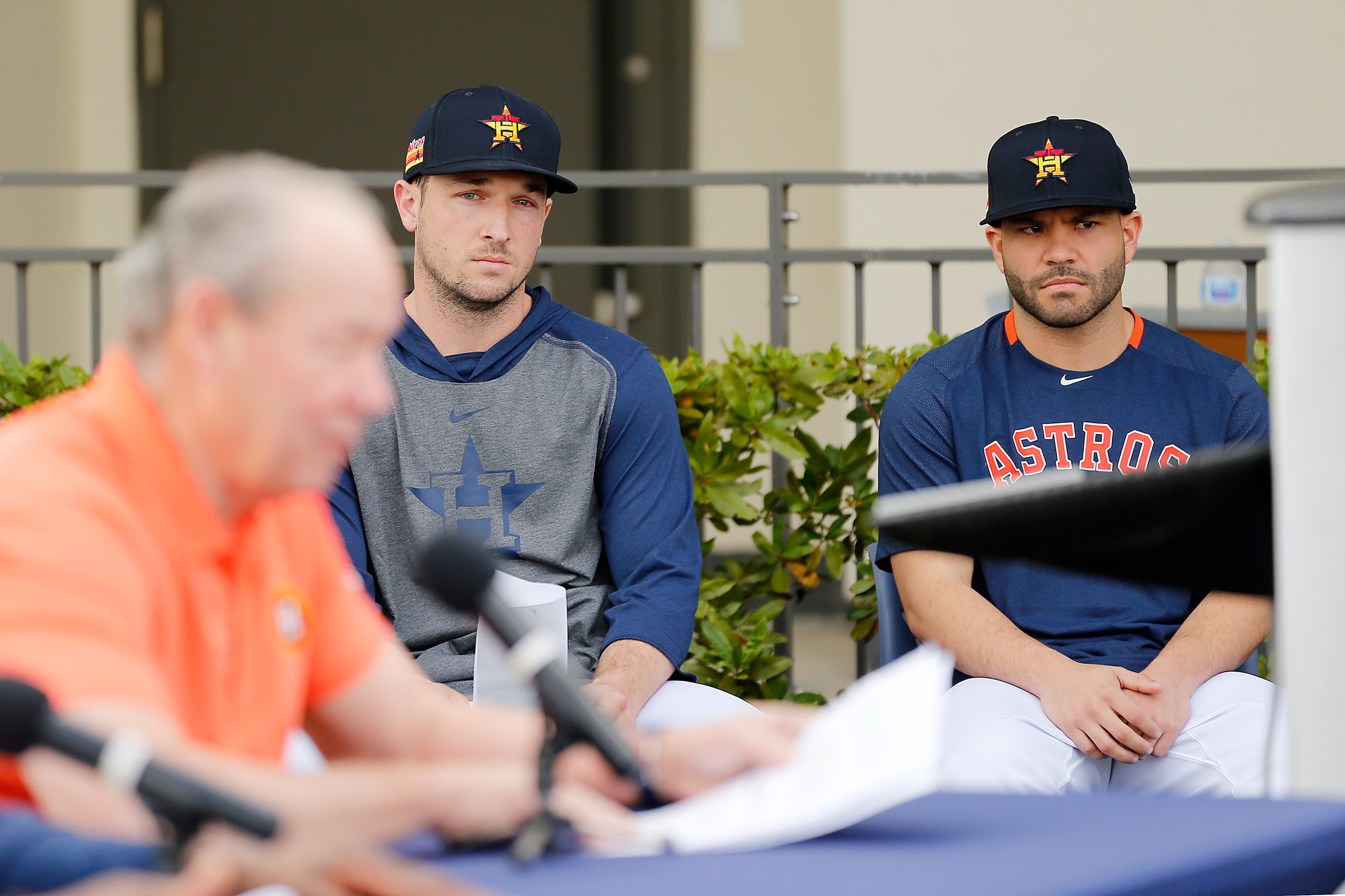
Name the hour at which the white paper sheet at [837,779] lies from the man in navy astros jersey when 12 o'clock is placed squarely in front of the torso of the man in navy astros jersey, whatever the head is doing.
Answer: The white paper sheet is roughly at 12 o'clock from the man in navy astros jersey.

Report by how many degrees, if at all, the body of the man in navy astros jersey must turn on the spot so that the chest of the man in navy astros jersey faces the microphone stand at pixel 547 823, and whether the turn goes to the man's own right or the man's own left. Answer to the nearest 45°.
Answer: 0° — they already face it

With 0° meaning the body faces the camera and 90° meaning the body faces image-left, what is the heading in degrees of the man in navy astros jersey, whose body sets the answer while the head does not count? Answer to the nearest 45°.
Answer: approximately 0°

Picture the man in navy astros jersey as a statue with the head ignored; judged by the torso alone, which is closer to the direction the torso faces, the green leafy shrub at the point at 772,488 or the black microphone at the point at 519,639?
the black microphone

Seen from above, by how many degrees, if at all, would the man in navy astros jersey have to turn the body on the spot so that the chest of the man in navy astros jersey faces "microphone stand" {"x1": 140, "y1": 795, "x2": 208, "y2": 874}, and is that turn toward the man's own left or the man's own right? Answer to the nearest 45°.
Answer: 0° — they already face it

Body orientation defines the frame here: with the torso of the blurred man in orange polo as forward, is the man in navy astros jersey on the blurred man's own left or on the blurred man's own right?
on the blurred man's own left

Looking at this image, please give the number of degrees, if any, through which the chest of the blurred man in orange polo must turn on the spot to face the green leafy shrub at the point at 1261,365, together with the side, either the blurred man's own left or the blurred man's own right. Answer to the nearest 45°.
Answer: approximately 90° to the blurred man's own left
